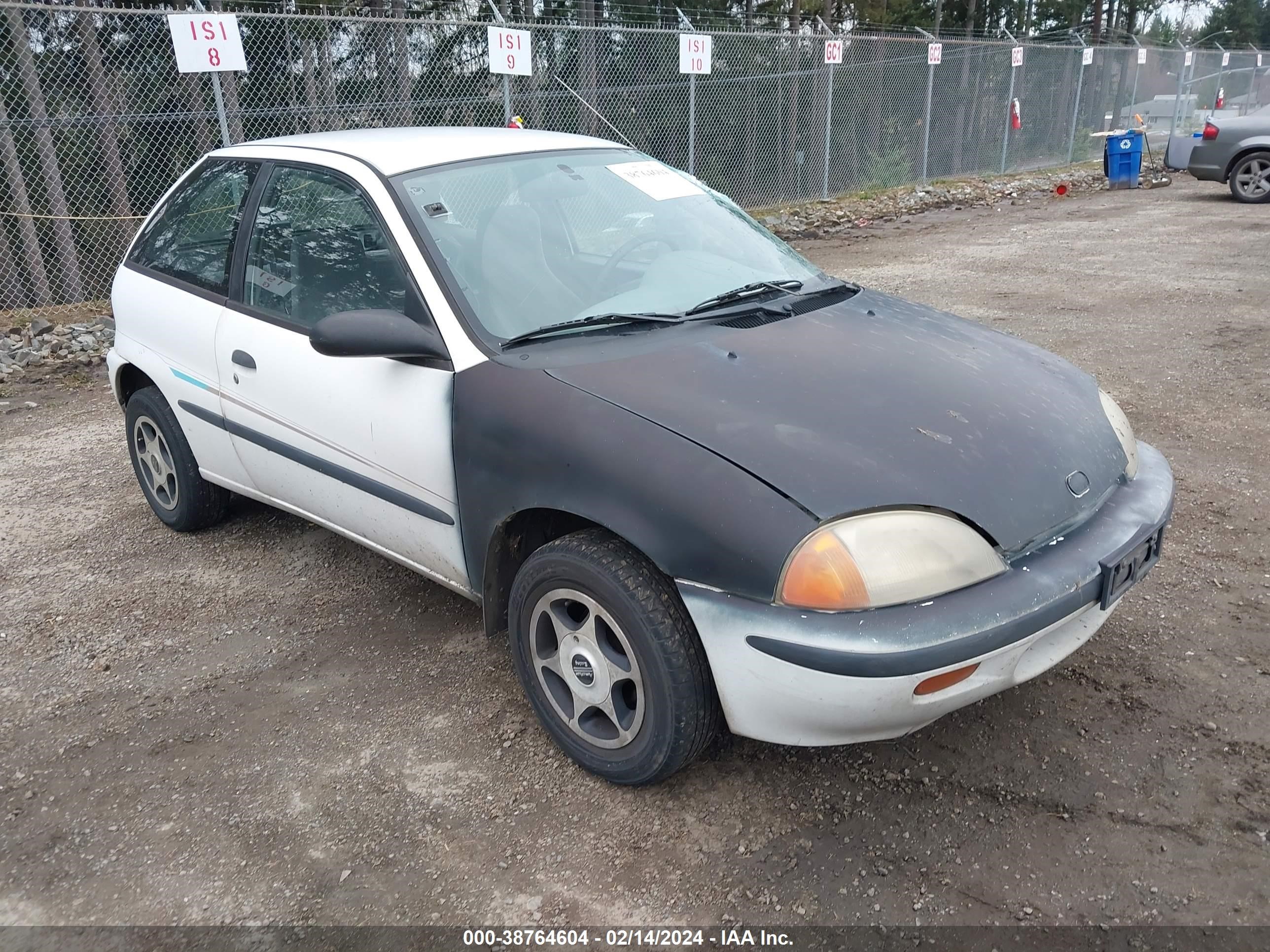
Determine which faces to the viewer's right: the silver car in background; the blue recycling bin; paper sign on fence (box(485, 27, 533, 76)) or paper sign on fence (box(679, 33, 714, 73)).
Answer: the silver car in background

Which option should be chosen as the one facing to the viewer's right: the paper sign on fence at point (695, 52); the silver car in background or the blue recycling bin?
the silver car in background

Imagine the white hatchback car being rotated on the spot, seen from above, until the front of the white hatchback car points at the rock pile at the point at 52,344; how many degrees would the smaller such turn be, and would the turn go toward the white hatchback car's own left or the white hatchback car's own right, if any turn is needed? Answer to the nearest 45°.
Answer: approximately 180°

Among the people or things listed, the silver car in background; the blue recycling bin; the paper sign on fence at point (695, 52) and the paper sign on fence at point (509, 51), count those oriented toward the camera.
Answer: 3

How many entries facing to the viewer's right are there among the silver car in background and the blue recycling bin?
1

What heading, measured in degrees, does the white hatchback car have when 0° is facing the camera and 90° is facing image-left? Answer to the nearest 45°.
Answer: approximately 315°

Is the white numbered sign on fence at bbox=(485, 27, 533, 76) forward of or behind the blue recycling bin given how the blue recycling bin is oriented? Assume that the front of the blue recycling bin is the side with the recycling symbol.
forward

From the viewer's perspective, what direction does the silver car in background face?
to the viewer's right
